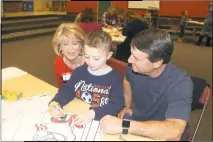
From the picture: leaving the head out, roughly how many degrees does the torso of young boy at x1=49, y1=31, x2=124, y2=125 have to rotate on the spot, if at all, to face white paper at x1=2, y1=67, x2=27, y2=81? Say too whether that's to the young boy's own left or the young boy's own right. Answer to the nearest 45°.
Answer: approximately 90° to the young boy's own right

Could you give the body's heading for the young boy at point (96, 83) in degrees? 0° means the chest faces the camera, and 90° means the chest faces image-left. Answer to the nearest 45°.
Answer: approximately 45°
